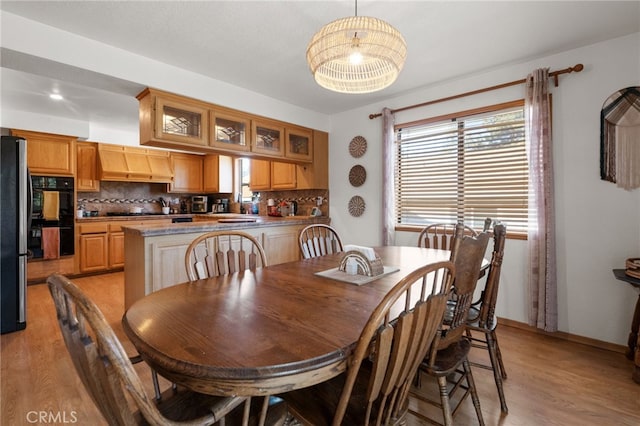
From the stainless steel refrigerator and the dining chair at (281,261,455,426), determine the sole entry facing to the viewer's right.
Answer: the stainless steel refrigerator

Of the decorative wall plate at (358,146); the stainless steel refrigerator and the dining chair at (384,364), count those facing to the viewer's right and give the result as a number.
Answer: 1

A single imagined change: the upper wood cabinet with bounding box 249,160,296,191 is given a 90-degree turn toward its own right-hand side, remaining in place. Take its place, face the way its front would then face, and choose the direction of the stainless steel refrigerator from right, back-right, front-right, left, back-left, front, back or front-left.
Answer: front

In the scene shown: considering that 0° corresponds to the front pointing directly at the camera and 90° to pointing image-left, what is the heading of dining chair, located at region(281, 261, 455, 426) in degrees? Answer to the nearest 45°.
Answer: approximately 135°

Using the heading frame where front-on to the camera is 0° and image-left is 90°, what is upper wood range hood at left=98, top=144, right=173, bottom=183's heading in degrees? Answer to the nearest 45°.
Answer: approximately 315°

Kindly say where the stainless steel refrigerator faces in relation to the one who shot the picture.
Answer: facing to the right of the viewer

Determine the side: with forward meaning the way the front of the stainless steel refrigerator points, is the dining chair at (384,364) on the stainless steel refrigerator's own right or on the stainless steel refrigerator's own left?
on the stainless steel refrigerator's own right

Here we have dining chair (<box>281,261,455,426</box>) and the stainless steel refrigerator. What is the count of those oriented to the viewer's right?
1
